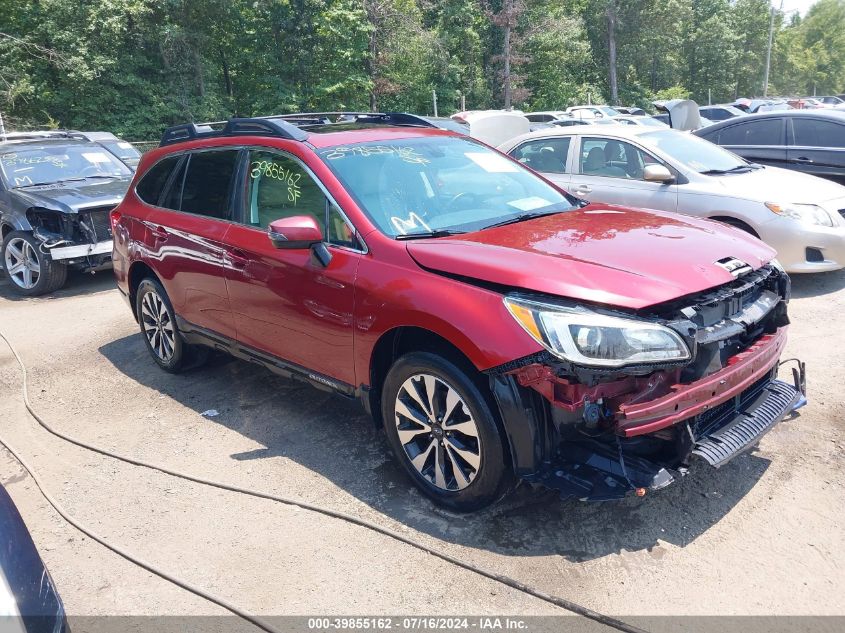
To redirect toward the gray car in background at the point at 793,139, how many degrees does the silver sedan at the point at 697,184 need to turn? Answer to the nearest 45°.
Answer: approximately 90° to its left

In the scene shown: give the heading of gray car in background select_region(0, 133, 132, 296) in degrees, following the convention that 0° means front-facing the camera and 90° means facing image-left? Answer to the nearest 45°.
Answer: approximately 315°

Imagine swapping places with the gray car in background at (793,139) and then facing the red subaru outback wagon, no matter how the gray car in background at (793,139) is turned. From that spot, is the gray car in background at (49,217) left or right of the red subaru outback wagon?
right

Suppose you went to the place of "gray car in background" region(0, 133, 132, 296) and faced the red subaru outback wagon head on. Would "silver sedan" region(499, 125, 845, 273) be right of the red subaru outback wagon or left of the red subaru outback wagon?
left

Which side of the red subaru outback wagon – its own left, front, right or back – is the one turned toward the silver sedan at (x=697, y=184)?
left

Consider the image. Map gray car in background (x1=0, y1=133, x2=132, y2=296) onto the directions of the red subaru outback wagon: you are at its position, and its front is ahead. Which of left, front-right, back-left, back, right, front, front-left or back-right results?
back

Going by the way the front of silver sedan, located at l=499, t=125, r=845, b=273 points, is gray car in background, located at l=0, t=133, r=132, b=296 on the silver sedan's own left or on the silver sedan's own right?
on the silver sedan's own right

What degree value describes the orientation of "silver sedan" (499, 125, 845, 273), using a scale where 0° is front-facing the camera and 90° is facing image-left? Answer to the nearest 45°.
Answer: approximately 315°

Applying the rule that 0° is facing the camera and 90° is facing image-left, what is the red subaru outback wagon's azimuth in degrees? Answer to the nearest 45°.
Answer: approximately 315°
